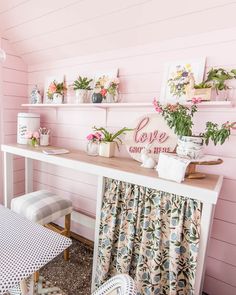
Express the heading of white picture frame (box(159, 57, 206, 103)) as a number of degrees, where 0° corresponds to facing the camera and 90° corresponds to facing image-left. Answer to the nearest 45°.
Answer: approximately 45°

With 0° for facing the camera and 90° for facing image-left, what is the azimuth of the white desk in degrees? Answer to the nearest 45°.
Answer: approximately 45°
